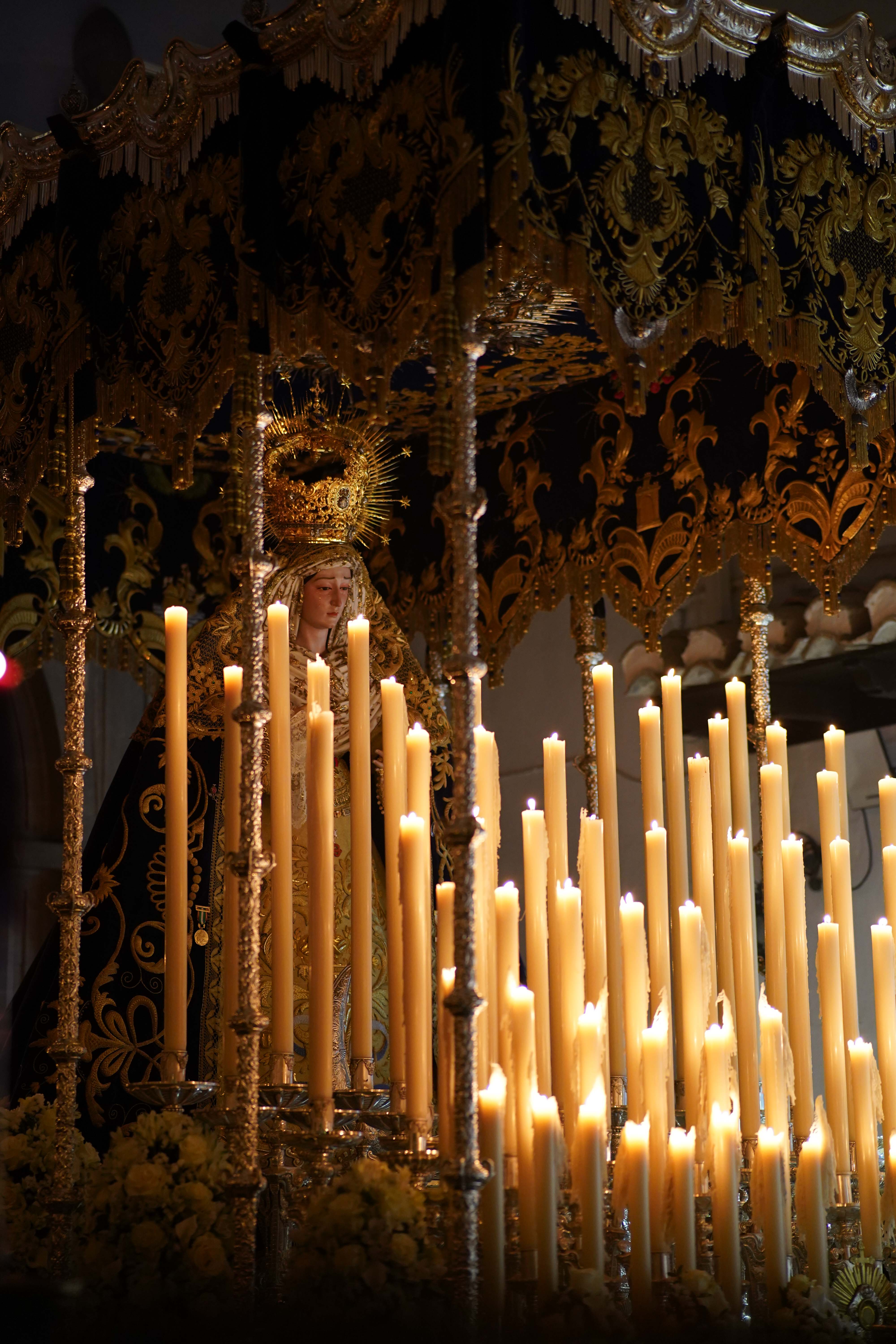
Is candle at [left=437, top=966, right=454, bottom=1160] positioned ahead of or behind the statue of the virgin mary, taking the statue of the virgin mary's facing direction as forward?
ahead

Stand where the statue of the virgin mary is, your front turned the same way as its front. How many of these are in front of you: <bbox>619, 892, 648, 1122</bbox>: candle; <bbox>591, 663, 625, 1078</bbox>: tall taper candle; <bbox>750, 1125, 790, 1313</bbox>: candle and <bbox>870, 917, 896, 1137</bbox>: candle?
4

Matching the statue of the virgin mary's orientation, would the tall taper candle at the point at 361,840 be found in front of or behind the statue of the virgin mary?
in front

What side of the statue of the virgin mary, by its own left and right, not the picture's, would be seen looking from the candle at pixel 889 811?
front

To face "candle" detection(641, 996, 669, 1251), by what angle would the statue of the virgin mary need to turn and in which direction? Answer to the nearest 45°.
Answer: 0° — it already faces it

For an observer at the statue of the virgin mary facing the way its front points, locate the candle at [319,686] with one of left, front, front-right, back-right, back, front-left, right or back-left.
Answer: front-right

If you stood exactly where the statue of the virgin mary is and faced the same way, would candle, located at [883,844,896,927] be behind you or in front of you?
in front

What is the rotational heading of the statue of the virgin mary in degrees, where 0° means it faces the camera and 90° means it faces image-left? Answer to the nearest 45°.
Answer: approximately 315°
